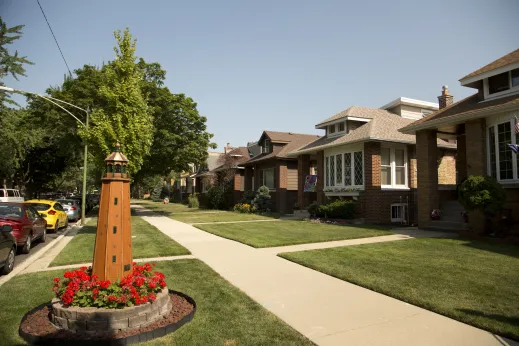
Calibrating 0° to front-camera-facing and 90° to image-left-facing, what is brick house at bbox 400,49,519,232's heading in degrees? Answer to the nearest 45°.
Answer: approximately 45°

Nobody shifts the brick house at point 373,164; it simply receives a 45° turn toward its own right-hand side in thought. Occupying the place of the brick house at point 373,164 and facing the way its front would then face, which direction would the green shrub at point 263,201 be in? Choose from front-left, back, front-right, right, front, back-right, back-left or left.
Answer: front-right

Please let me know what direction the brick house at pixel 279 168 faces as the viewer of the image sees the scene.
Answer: facing the viewer and to the left of the viewer

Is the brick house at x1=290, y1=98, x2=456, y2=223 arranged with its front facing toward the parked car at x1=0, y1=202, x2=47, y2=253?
yes

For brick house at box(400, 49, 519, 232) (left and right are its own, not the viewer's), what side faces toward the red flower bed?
front

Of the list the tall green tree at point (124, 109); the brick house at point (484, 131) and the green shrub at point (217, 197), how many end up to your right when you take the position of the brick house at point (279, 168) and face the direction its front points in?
1

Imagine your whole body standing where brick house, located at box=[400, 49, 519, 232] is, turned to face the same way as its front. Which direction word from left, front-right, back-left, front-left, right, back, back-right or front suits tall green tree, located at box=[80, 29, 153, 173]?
front

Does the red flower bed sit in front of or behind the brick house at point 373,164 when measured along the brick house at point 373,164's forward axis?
in front

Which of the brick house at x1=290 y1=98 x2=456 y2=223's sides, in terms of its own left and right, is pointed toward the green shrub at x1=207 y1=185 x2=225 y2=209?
right

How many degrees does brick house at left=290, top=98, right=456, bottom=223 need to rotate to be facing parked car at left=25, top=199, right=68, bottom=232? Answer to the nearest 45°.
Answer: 0° — it already faces it

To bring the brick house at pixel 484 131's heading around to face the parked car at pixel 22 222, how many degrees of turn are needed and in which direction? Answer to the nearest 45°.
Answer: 0° — it already faces it

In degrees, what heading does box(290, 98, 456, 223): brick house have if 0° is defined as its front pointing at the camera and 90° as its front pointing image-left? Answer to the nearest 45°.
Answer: approximately 45°

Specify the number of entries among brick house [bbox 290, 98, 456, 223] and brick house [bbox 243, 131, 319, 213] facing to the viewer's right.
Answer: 0

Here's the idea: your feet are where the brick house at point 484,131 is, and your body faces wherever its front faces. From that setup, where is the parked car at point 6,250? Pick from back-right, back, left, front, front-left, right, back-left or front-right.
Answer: front

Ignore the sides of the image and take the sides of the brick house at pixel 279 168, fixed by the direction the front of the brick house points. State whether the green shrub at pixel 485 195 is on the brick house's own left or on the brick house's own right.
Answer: on the brick house's own left
